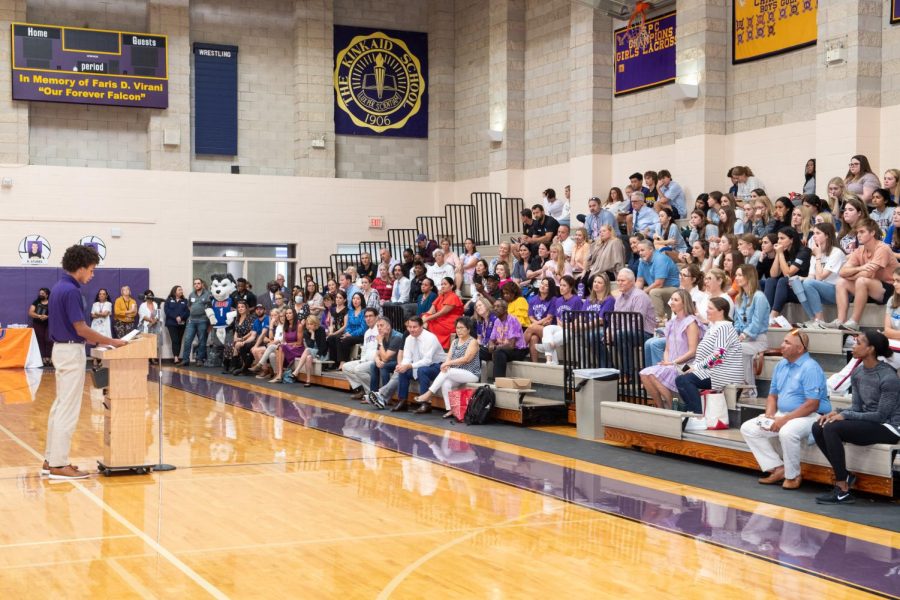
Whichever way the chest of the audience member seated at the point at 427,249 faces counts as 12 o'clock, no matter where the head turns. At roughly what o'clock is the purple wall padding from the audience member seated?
The purple wall padding is roughly at 2 o'clock from the audience member seated.

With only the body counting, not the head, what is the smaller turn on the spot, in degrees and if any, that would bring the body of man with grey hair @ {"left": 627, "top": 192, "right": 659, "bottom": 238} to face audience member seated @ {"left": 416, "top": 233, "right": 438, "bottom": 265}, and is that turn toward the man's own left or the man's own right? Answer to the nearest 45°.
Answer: approximately 90° to the man's own right

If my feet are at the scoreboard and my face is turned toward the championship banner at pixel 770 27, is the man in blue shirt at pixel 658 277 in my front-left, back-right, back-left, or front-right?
front-right

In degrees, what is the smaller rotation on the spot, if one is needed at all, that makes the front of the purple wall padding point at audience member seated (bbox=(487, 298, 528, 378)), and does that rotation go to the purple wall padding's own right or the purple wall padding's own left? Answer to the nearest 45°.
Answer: approximately 45° to the purple wall padding's own left

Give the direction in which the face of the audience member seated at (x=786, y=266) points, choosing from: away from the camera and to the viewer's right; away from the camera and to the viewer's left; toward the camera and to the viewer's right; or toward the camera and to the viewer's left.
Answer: toward the camera and to the viewer's left

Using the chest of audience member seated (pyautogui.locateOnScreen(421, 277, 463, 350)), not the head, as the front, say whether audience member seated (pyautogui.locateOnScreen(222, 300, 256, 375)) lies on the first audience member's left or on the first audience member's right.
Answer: on the first audience member's right

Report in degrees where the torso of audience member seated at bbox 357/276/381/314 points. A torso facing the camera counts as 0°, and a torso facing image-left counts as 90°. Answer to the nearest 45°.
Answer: approximately 45°

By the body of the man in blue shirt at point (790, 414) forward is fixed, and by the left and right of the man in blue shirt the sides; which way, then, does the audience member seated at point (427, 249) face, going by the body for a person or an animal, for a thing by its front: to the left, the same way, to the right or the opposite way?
the same way

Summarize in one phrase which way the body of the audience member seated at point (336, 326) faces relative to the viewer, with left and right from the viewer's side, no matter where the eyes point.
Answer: facing the viewer and to the left of the viewer

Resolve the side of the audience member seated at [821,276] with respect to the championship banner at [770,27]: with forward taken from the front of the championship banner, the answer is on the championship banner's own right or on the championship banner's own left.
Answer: on the championship banner's own left

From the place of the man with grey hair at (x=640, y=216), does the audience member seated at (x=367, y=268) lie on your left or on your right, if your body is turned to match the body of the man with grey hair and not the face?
on your right

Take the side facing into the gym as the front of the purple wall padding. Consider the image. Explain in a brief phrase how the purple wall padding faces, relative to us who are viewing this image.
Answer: facing the viewer

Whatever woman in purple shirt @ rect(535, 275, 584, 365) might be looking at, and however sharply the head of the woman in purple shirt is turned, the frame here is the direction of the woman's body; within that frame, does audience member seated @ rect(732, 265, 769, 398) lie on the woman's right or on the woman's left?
on the woman's left

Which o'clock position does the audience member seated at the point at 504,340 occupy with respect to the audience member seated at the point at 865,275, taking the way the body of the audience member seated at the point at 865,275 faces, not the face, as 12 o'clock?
the audience member seated at the point at 504,340 is roughly at 2 o'clock from the audience member seated at the point at 865,275.

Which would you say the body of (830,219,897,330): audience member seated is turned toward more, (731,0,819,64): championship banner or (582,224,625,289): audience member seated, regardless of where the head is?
the audience member seated

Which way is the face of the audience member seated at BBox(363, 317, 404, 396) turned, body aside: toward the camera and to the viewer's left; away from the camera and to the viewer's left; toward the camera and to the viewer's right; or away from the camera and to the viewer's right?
toward the camera and to the viewer's left

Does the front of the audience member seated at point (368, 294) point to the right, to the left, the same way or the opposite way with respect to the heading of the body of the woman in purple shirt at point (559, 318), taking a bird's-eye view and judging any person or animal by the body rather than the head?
the same way

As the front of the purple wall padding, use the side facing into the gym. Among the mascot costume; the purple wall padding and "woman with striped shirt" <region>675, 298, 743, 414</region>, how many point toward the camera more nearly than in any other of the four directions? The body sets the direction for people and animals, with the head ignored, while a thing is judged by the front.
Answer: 2

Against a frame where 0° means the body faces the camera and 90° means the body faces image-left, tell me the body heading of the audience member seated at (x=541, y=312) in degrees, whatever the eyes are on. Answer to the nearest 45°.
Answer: approximately 45°
